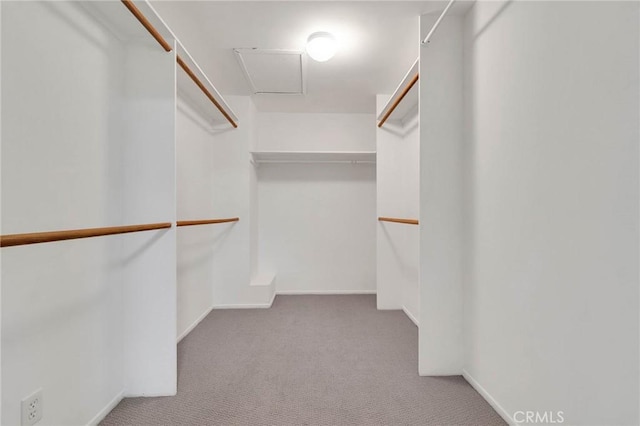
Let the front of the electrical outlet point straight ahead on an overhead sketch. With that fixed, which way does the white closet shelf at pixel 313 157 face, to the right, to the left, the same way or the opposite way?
to the right

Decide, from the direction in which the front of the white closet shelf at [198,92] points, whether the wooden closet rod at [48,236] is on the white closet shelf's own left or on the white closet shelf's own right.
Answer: on the white closet shelf's own right

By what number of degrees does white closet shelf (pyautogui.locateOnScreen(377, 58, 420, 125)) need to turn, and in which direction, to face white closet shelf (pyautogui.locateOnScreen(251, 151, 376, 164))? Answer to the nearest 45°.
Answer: approximately 45° to its right

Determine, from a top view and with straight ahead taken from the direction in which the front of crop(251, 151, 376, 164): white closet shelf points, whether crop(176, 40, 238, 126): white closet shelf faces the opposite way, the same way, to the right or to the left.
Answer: to the left

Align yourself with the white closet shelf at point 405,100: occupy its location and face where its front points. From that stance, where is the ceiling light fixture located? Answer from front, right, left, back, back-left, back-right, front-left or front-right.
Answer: front-left

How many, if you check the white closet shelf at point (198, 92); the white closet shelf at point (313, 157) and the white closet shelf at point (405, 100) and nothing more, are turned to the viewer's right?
1

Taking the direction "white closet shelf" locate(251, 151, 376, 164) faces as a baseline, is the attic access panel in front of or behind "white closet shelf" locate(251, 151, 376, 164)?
in front

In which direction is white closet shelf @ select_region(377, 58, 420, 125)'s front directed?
to the viewer's left

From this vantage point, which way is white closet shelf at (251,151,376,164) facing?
toward the camera

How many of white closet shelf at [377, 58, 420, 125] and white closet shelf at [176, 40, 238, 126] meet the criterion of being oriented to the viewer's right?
1

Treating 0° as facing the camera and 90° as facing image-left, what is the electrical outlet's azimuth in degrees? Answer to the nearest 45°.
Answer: approximately 315°

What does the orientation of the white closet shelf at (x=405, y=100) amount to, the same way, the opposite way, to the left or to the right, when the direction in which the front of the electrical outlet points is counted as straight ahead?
the opposite way

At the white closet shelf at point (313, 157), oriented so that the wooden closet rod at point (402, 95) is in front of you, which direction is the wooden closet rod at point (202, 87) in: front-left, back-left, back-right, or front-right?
front-right

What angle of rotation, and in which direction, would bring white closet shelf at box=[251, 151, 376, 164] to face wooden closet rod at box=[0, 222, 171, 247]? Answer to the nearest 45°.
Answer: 0° — it already faces it

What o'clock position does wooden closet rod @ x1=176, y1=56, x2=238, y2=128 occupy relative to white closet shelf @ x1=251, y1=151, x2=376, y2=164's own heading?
The wooden closet rod is roughly at 1 o'clock from the white closet shelf.

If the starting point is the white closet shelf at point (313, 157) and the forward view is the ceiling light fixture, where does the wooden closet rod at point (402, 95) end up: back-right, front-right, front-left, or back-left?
front-left

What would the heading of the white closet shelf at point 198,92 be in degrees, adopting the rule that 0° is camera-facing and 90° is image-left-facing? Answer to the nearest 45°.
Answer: approximately 270°
